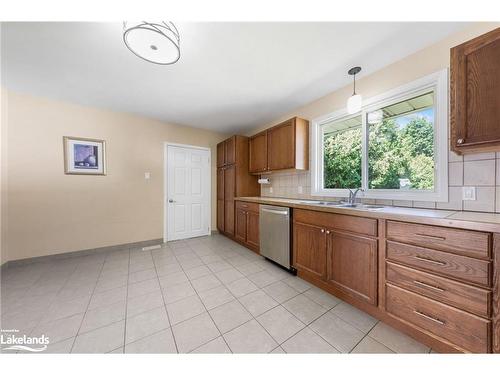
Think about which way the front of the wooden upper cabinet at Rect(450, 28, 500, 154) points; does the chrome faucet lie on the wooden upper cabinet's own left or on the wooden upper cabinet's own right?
on the wooden upper cabinet's own right

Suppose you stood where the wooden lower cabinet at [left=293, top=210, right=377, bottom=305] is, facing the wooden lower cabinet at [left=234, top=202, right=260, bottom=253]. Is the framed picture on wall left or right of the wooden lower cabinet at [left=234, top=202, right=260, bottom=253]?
left

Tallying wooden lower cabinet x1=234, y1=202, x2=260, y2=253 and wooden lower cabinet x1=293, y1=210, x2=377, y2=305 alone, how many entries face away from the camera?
0

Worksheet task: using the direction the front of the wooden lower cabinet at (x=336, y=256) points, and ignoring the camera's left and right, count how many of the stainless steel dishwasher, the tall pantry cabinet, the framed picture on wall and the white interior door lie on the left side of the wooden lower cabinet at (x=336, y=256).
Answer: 0

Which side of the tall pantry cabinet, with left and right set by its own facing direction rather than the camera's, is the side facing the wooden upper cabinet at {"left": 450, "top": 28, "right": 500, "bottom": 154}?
left

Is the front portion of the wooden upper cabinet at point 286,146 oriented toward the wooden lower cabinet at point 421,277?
no

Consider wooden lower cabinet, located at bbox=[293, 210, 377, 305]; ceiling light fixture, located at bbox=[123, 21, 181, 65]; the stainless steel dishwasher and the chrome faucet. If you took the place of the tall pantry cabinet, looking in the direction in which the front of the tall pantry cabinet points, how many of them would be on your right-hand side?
0

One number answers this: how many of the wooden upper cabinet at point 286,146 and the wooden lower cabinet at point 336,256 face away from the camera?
0

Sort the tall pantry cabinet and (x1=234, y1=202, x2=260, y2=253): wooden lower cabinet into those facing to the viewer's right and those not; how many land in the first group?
0

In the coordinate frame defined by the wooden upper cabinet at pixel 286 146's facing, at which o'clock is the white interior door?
The white interior door is roughly at 2 o'clock from the wooden upper cabinet.

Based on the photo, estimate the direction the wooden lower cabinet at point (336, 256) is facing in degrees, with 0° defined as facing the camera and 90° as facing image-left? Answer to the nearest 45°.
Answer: approximately 45°

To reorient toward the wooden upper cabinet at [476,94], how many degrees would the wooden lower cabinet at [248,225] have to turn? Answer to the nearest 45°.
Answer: approximately 90° to its left

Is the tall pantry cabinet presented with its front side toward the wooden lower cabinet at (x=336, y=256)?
no

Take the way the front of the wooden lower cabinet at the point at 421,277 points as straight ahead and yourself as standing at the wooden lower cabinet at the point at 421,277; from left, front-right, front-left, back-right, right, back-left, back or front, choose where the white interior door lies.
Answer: front-right

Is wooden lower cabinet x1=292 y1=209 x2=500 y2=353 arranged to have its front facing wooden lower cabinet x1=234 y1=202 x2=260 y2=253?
no
